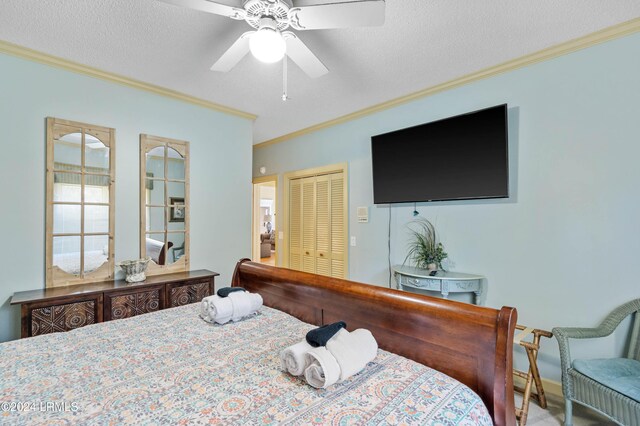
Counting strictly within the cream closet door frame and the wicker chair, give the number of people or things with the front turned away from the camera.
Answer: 0

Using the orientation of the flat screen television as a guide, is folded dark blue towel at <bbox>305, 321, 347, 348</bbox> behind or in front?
in front

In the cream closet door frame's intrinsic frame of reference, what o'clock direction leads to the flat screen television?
The flat screen television is roughly at 9 o'clock from the cream closet door frame.

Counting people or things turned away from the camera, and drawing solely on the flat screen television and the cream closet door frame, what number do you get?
0

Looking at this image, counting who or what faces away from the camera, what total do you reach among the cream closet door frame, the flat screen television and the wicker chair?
0

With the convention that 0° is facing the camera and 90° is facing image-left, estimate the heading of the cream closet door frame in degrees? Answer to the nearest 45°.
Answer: approximately 45°

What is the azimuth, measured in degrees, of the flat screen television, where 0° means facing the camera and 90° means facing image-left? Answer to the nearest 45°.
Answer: approximately 45°

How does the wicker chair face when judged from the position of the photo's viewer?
facing the viewer and to the left of the viewer

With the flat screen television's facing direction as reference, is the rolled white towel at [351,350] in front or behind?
in front

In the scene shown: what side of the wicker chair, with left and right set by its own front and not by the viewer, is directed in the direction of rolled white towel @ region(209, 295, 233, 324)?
front

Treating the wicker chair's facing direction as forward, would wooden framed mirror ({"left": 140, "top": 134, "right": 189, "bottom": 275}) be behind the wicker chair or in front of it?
in front

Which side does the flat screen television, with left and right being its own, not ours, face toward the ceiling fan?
front

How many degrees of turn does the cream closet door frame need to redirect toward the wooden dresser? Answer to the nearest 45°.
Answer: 0° — it already faces it
